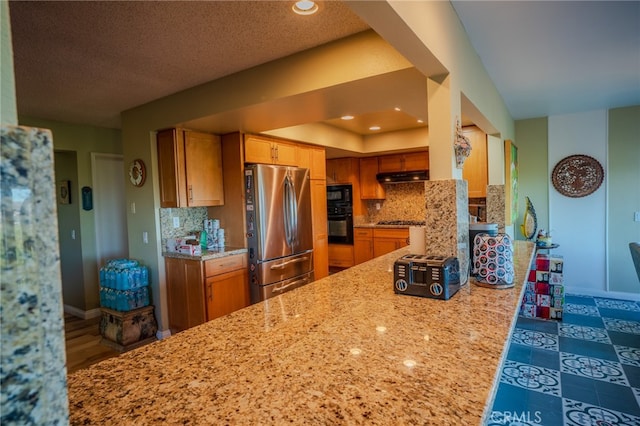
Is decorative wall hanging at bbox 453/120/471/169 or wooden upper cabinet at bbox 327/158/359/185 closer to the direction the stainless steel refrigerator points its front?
the decorative wall hanging

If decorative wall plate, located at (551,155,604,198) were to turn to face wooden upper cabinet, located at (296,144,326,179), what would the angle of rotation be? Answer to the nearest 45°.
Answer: approximately 45° to its right

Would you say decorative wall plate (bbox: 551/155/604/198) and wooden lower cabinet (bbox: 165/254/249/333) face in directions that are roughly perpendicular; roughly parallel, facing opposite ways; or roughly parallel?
roughly perpendicular

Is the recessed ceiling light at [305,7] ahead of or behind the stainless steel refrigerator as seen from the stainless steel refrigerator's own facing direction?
ahead

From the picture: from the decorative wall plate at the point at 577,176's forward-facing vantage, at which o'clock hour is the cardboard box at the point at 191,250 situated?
The cardboard box is roughly at 1 o'clock from the decorative wall plate.

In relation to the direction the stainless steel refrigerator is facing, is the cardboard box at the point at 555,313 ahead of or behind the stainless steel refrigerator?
ahead

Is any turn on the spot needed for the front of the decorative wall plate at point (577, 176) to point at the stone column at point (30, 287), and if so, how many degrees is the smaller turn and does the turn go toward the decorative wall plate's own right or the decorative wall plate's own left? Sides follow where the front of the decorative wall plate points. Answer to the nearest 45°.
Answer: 0° — it already faces it

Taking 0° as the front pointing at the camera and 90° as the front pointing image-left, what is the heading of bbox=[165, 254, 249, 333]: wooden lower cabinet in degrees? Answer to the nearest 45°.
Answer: approximately 315°
